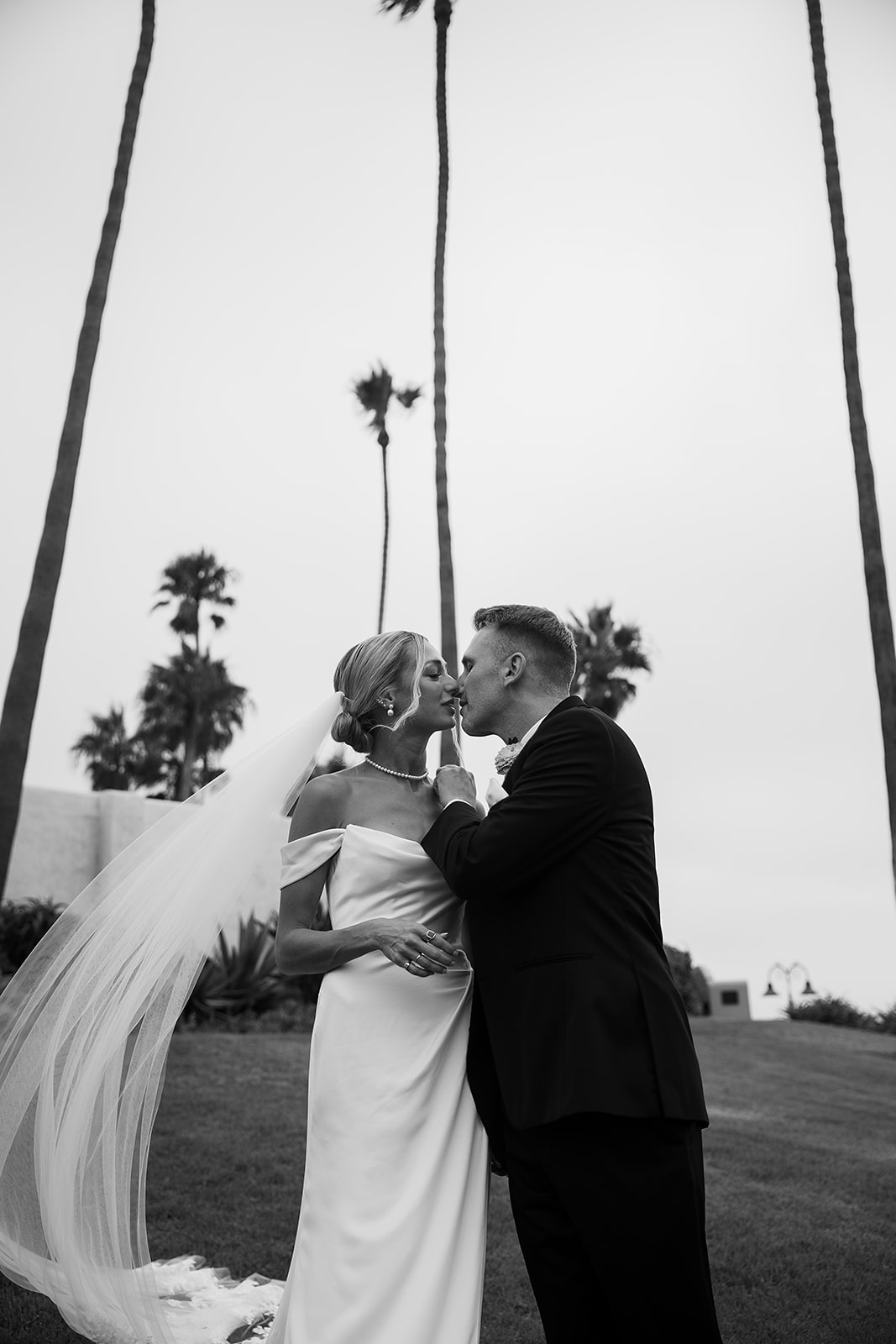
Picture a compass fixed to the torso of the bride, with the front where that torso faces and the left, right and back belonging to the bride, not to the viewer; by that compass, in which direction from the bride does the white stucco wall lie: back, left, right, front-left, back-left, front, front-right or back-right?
back-left

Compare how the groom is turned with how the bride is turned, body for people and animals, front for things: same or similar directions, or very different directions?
very different directions

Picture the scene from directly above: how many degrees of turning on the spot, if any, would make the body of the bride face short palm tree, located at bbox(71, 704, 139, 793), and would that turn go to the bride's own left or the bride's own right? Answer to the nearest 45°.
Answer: approximately 135° to the bride's own left

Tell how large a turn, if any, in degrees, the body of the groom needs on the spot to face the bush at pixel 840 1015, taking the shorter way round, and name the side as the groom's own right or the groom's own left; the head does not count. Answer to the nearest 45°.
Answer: approximately 90° to the groom's own right

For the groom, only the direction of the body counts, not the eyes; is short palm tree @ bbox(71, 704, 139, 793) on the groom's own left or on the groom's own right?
on the groom's own right

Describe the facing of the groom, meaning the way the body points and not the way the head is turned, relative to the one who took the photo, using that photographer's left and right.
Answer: facing to the left of the viewer

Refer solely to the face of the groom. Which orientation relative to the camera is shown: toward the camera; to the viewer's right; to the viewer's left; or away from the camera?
to the viewer's left

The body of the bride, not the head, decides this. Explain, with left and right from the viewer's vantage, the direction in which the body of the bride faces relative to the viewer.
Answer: facing the viewer and to the right of the viewer

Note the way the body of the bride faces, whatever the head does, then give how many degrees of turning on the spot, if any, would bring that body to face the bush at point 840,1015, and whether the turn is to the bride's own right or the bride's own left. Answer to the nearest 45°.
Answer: approximately 90° to the bride's own left

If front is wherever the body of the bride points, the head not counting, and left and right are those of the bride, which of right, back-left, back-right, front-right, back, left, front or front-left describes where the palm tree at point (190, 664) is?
back-left

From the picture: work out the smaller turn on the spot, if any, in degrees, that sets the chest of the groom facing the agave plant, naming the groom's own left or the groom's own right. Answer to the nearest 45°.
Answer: approximately 90° to the groom's own right

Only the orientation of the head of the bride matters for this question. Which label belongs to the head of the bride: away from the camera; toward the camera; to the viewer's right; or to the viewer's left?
to the viewer's right

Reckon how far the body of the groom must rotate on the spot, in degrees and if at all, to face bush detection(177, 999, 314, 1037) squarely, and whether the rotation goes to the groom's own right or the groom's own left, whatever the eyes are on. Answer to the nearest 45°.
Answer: approximately 90° to the groom's own right

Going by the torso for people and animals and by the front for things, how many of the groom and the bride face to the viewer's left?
1
